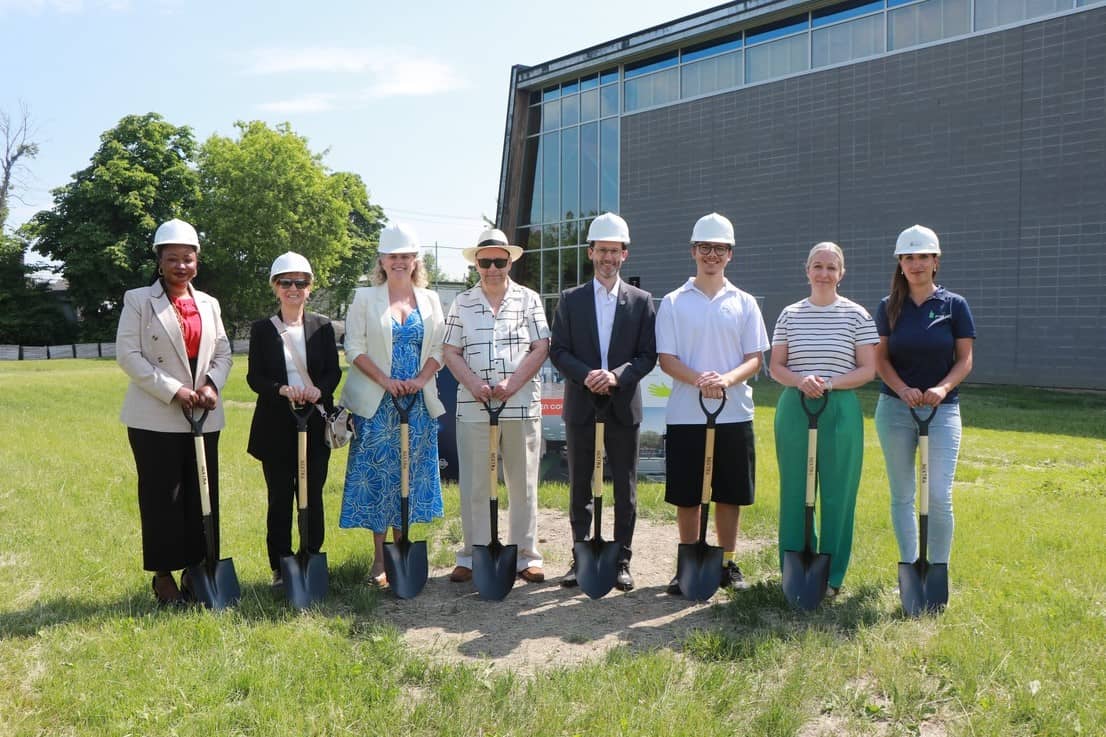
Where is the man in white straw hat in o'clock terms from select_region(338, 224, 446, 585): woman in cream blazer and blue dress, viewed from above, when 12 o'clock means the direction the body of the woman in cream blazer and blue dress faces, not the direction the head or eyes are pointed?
The man in white straw hat is roughly at 9 o'clock from the woman in cream blazer and blue dress.

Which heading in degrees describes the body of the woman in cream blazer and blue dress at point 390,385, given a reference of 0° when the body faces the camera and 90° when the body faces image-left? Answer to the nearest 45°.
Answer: approximately 0°

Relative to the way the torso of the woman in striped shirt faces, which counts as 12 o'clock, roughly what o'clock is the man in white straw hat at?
The man in white straw hat is roughly at 3 o'clock from the woman in striped shirt.

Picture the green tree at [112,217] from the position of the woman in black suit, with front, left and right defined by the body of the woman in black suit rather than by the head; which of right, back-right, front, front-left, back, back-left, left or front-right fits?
back

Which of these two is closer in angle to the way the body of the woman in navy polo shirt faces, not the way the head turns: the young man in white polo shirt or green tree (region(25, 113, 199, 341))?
the young man in white polo shirt

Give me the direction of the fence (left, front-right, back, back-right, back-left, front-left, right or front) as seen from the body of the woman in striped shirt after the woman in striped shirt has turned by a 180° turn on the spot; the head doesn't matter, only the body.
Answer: front-left
